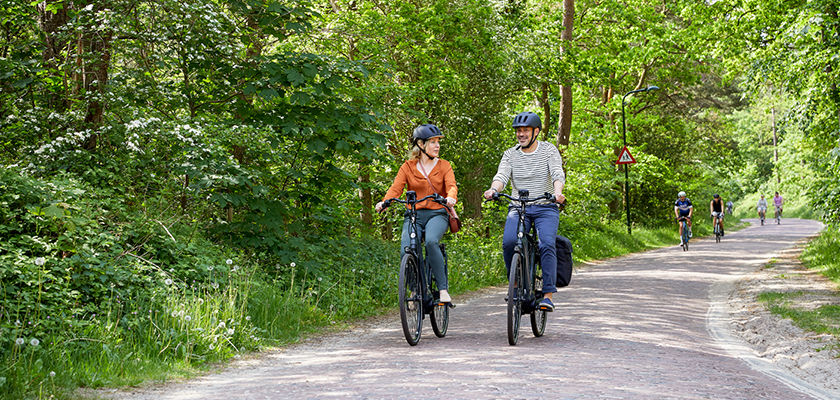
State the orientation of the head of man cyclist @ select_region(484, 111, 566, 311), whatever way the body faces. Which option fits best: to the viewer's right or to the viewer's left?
to the viewer's left

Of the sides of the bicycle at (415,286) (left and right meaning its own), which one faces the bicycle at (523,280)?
left

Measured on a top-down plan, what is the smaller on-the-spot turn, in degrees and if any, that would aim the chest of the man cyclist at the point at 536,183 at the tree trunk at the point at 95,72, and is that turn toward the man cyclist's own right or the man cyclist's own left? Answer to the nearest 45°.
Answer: approximately 90° to the man cyclist's own right

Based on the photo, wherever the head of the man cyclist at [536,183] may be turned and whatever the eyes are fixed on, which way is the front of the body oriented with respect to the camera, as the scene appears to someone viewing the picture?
toward the camera

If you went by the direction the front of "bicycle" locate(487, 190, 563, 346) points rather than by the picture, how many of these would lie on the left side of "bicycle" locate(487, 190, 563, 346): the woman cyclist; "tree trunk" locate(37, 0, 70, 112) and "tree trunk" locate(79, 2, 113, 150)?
0

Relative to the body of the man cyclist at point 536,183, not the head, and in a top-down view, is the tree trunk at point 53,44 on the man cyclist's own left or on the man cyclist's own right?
on the man cyclist's own right

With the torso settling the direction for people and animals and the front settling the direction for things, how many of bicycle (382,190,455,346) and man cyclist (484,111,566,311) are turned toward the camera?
2

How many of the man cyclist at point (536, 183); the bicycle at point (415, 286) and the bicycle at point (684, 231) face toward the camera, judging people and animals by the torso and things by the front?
3

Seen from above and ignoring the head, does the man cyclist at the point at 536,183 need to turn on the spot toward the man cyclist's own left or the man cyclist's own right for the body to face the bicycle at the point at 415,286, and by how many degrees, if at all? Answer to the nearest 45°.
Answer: approximately 90° to the man cyclist's own right

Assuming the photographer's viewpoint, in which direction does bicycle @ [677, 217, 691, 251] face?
facing the viewer

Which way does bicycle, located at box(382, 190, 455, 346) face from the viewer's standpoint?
toward the camera

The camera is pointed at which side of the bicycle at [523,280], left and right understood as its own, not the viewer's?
front

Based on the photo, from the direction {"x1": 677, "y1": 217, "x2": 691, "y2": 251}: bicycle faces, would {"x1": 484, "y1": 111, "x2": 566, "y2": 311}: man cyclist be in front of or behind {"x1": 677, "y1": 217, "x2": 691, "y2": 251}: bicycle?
in front

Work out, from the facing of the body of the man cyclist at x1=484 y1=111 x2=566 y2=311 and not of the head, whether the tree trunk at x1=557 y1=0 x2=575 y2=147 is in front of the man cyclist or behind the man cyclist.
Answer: behind

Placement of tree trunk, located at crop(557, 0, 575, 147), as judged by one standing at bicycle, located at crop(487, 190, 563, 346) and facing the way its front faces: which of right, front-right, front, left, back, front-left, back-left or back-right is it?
back
